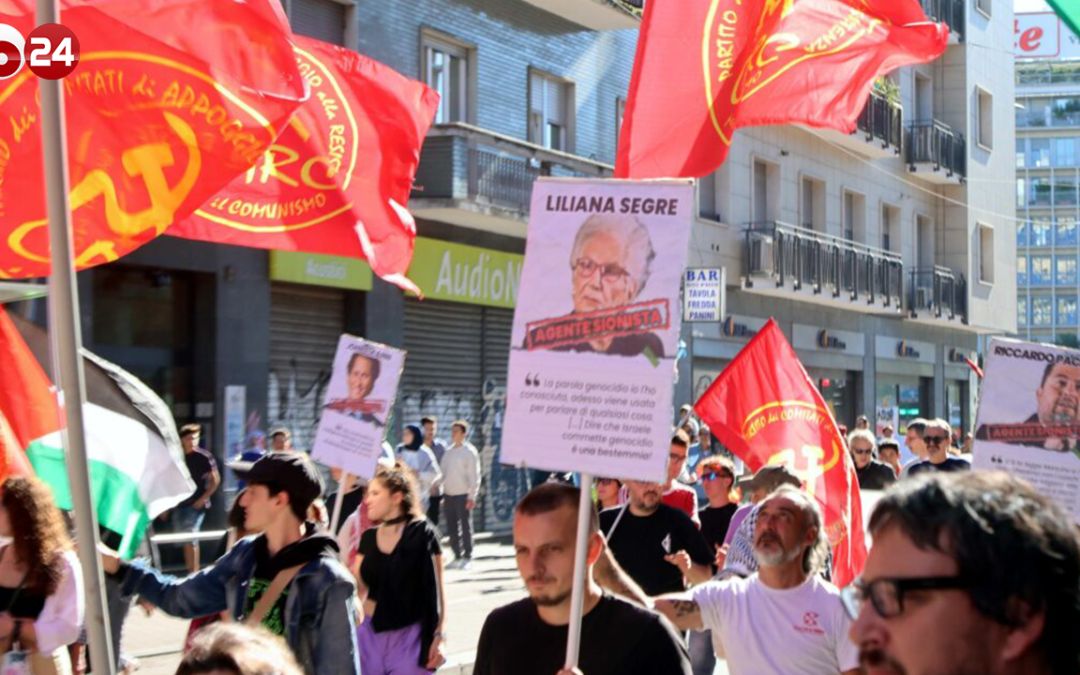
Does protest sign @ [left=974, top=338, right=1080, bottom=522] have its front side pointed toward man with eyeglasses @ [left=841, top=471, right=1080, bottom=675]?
yes

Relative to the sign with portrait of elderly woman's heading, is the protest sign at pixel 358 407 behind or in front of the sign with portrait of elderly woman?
behind

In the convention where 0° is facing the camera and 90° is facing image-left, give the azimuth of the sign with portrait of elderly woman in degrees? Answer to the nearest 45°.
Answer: approximately 0°

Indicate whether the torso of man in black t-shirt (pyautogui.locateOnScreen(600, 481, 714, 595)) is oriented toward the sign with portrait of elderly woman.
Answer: yes

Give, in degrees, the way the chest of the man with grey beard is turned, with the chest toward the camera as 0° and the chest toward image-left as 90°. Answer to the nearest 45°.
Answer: approximately 45°

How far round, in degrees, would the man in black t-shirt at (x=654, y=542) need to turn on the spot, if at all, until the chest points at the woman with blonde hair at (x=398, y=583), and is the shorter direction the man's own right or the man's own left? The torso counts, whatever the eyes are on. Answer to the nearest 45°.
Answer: approximately 90° to the man's own right
